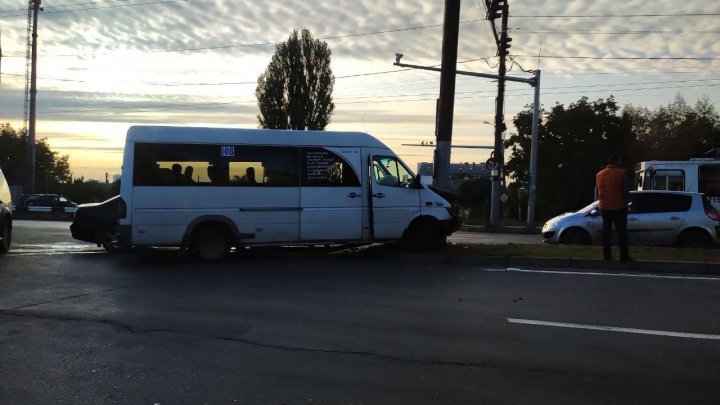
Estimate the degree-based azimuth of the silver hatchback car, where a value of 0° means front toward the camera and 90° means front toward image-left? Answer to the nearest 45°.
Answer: approximately 90°

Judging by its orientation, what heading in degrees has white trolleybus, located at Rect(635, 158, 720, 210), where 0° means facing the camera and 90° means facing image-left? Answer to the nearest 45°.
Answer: approximately 90°

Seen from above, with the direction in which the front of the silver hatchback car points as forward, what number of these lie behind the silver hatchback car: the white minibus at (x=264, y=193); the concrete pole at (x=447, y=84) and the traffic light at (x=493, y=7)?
0

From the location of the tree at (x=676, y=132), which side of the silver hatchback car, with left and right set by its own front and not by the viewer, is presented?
right

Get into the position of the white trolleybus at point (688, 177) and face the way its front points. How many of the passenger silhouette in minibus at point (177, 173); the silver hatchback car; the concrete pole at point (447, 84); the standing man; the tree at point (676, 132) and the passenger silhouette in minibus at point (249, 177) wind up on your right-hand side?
1

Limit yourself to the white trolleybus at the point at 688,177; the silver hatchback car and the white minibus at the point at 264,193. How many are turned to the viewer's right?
1

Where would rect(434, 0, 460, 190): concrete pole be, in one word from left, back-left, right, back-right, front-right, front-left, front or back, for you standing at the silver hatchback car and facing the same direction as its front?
front-left

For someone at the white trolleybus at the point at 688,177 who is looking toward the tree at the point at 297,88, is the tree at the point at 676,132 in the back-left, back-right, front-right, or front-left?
front-right

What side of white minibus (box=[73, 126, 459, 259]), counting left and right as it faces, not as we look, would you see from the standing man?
front

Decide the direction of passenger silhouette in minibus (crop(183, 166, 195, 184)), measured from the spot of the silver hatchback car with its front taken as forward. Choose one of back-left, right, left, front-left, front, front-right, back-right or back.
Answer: front-left

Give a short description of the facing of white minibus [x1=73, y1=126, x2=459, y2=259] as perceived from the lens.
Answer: facing to the right of the viewer

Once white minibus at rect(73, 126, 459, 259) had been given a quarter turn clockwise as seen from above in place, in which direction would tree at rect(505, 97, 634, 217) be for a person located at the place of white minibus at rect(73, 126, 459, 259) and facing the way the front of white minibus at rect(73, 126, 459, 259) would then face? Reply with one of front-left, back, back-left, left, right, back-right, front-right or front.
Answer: back-left

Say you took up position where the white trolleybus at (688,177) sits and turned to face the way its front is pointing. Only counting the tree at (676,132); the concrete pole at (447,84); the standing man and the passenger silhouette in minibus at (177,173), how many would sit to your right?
1

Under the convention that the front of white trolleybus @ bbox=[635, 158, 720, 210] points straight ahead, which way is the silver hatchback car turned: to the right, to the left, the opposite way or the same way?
the same way

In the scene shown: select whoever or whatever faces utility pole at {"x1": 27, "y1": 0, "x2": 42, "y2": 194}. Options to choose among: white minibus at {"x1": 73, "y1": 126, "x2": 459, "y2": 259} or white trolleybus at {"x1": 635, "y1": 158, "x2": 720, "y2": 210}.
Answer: white trolleybus at {"x1": 635, "y1": 158, "x2": 720, "y2": 210}

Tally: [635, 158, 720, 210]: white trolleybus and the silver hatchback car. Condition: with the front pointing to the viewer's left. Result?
2

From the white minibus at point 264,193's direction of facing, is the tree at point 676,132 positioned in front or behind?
in front
